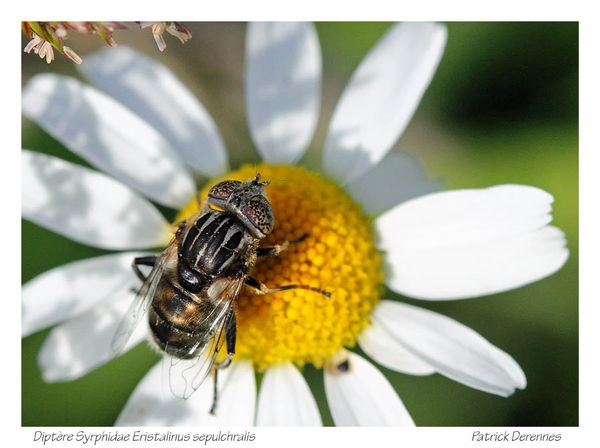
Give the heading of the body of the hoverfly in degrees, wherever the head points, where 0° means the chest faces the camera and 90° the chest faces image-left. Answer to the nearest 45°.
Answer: approximately 225°
